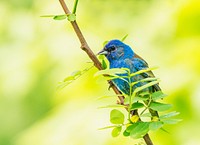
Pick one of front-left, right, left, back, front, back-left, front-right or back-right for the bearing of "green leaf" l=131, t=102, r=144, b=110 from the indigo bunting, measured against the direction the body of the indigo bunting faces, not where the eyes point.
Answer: left

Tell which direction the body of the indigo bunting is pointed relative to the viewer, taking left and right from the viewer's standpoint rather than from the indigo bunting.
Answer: facing to the left of the viewer
